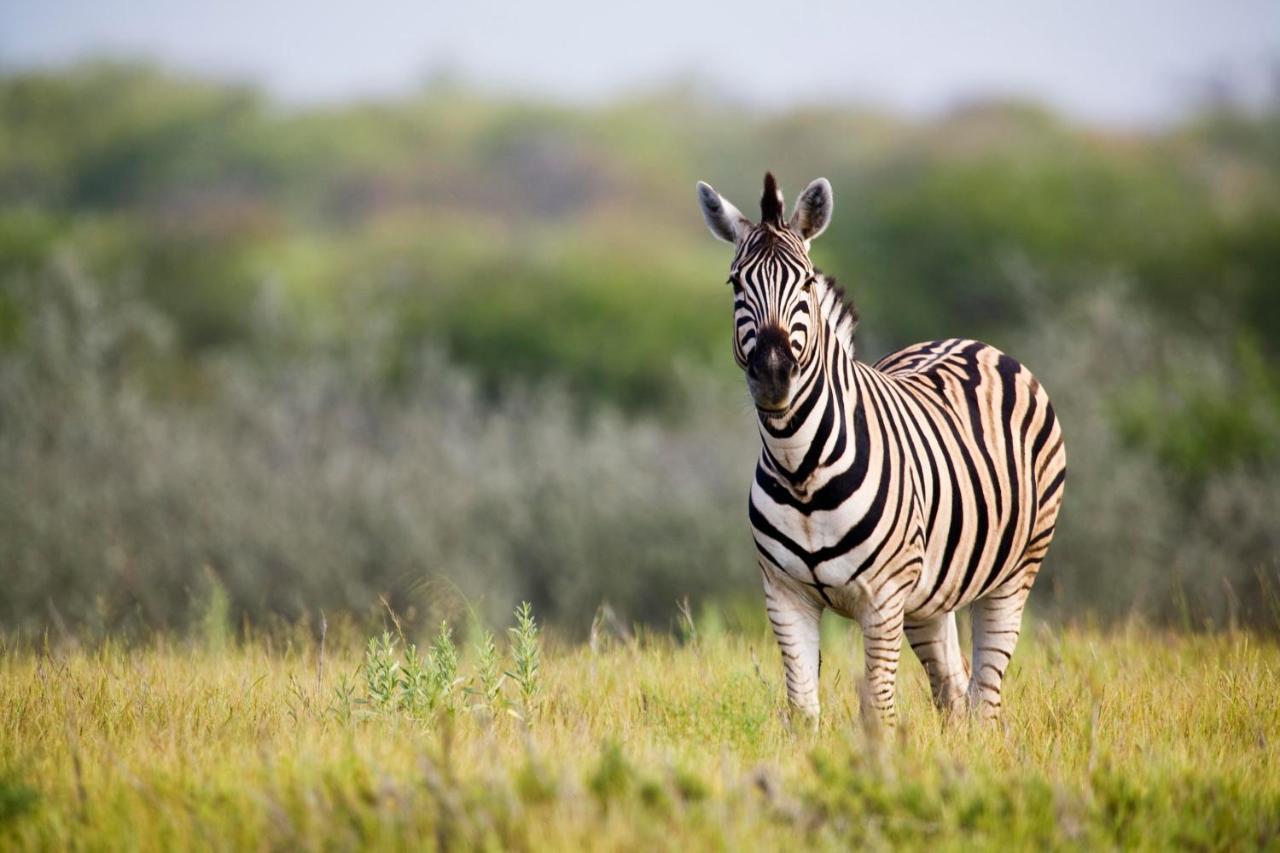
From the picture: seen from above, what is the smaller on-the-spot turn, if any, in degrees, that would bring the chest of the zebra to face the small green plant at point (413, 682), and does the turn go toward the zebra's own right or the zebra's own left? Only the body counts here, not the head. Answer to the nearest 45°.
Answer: approximately 45° to the zebra's own right

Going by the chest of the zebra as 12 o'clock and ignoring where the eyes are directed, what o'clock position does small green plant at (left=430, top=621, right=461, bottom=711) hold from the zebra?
The small green plant is roughly at 1 o'clock from the zebra.

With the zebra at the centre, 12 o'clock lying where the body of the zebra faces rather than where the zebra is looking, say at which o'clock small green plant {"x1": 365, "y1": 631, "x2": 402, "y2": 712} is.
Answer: The small green plant is roughly at 1 o'clock from the zebra.

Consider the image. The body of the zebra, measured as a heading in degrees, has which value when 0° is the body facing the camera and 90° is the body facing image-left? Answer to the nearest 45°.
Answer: approximately 45°

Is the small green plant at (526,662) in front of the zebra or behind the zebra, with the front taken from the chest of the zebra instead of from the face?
in front

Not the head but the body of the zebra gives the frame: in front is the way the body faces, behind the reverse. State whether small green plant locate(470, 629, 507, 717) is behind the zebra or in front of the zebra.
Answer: in front
